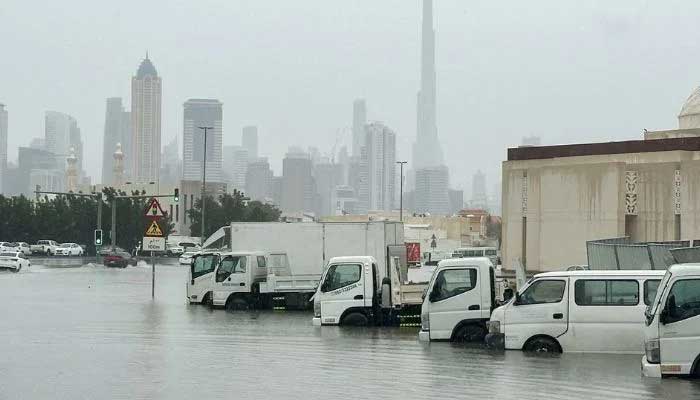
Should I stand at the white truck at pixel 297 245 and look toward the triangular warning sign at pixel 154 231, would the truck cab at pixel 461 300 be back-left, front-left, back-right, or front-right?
back-left

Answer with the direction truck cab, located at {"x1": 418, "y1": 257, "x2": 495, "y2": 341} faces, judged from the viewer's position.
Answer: facing to the left of the viewer

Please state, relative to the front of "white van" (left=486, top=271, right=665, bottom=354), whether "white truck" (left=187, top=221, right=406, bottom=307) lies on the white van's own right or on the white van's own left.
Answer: on the white van's own right

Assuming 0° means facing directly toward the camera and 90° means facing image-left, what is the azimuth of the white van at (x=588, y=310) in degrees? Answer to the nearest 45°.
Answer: approximately 90°

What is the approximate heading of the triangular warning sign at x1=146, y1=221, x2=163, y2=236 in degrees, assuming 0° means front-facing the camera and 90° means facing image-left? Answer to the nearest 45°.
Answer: approximately 0°

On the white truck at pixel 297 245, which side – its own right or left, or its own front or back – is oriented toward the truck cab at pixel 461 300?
left

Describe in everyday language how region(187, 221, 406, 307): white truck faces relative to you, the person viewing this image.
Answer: facing to the left of the viewer
